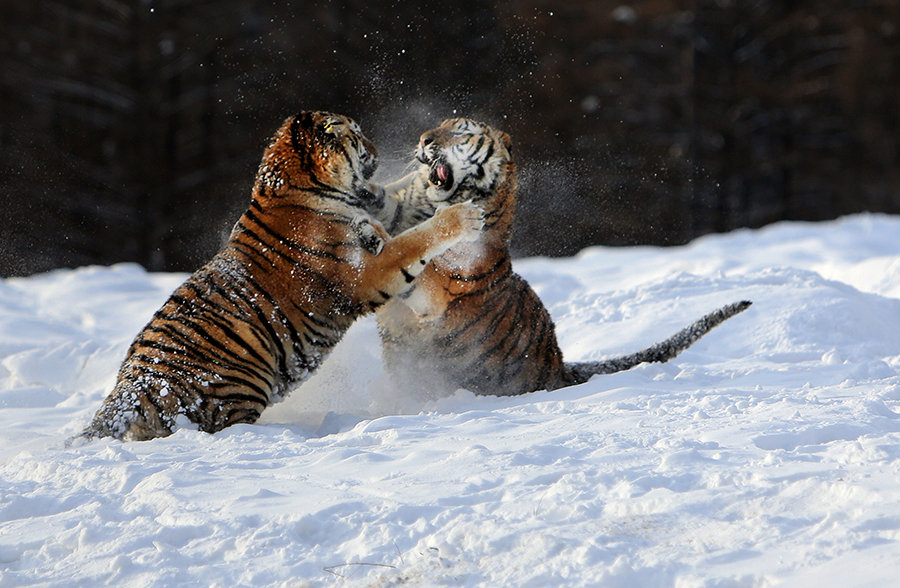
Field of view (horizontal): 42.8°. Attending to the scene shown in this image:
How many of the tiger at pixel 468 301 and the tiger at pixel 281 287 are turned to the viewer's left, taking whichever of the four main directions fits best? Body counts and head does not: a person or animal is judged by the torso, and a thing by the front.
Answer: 1

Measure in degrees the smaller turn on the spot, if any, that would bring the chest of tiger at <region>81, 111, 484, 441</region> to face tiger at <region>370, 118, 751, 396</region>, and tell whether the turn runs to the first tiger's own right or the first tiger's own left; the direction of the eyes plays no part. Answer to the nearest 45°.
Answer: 0° — it already faces it

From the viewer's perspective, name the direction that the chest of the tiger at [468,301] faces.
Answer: to the viewer's left

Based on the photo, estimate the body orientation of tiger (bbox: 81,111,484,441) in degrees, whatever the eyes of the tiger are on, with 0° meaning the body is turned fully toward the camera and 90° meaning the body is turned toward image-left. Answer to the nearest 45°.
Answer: approximately 270°

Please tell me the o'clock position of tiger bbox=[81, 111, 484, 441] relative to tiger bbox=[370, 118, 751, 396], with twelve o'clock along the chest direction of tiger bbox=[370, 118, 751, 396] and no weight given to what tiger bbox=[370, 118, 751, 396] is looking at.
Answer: tiger bbox=[81, 111, 484, 441] is roughly at 11 o'clock from tiger bbox=[370, 118, 751, 396].

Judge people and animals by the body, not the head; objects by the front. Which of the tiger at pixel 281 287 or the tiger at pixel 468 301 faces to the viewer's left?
the tiger at pixel 468 301

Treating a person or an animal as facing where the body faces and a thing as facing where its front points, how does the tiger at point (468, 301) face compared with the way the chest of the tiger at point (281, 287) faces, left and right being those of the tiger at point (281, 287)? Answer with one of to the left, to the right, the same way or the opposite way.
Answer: the opposite way
